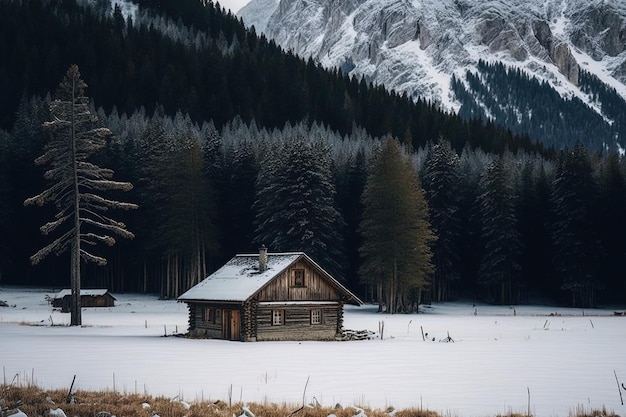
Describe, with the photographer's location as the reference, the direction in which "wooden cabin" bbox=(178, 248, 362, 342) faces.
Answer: facing the viewer and to the left of the viewer
